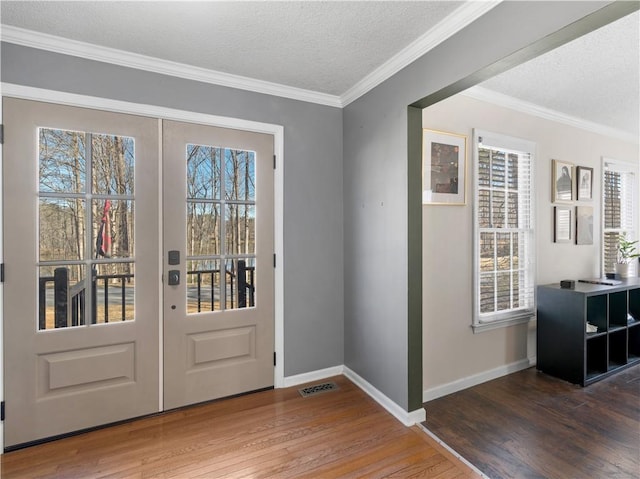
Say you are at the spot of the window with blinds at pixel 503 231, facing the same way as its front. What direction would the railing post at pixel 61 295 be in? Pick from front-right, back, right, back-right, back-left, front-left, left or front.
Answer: right

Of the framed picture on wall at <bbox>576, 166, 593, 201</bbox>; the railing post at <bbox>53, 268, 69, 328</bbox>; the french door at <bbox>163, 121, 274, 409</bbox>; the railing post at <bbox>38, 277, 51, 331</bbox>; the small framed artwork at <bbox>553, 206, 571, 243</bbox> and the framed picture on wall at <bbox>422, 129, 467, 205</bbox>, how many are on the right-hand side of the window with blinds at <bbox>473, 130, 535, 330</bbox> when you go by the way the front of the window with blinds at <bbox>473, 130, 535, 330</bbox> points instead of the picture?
4

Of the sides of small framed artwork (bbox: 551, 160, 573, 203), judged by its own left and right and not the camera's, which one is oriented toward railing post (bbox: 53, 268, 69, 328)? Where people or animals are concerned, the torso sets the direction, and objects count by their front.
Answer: right

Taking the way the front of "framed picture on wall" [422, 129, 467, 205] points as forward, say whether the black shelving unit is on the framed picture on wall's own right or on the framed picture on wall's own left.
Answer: on the framed picture on wall's own left

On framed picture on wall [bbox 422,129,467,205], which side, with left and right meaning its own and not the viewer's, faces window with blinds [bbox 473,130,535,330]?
left

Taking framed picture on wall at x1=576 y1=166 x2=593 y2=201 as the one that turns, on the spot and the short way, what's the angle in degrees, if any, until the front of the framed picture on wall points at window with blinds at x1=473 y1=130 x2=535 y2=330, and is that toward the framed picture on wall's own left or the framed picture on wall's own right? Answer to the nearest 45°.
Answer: approximately 90° to the framed picture on wall's own right

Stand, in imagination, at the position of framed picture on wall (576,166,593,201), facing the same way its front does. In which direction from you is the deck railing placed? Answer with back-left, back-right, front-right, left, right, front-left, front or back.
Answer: right

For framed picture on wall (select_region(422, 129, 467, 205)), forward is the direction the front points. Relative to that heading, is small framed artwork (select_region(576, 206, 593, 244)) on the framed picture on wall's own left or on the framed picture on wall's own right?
on the framed picture on wall's own left

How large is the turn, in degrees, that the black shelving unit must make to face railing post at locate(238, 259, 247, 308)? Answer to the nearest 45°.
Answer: approximately 90° to its right

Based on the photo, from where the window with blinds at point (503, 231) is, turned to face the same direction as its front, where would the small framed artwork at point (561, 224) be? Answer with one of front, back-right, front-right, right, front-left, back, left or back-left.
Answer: left

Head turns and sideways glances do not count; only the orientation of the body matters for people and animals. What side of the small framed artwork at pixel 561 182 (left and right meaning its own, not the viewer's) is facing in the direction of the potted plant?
left

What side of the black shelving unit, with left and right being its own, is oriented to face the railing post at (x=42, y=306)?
right
